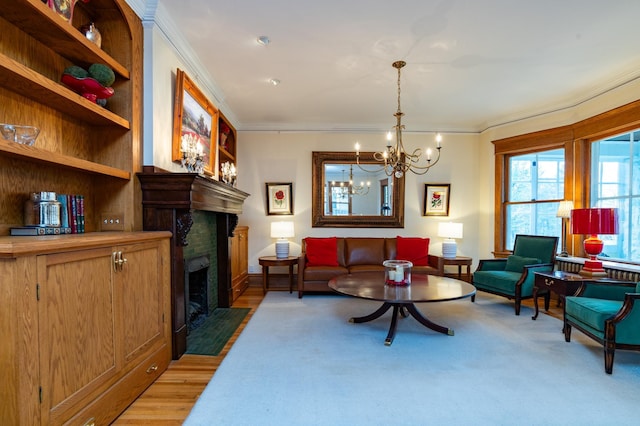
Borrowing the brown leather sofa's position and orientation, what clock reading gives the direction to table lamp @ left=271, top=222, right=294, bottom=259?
The table lamp is roughly at 3 o'clock from the brown leather sofa.

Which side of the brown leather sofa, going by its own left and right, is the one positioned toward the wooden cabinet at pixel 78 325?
front

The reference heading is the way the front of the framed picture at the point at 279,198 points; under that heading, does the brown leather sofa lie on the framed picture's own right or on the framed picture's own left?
on the framed picture's own left

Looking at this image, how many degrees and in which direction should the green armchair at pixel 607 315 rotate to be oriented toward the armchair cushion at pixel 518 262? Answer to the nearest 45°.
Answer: approximately 90° to its right

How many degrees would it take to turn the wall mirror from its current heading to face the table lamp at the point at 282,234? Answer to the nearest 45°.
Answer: approximately 45° to its right

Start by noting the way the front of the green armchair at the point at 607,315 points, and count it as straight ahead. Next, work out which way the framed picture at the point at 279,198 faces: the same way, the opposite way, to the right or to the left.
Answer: to the left

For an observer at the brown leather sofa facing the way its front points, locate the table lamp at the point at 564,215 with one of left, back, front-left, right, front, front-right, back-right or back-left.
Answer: left

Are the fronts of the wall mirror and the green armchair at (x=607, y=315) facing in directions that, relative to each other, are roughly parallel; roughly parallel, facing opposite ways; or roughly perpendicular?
roughly perpendicular

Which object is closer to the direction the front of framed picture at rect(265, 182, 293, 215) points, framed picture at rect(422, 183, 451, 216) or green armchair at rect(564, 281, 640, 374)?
the green armchair

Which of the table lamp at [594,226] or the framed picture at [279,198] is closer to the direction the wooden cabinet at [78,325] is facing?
the table lamp

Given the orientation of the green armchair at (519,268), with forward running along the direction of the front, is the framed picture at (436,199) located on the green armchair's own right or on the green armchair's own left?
on the green armchair's own right
